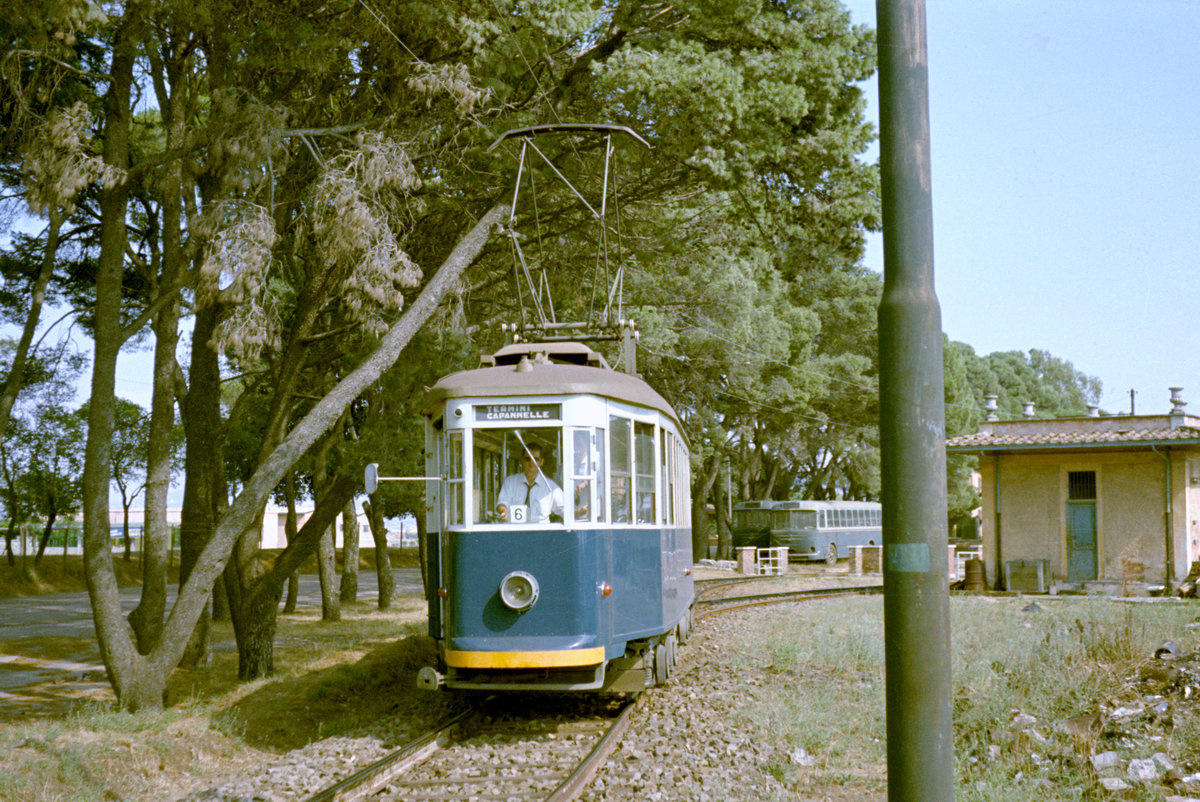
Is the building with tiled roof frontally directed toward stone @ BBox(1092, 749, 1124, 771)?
yes

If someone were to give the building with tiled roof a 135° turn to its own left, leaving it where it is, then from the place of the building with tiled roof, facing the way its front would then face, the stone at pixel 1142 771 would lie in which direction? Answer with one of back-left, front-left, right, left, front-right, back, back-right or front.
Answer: back-right

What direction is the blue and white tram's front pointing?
toward the camera

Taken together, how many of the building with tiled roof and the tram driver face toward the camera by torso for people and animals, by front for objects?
2

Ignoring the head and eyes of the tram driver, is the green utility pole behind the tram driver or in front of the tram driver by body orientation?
in front

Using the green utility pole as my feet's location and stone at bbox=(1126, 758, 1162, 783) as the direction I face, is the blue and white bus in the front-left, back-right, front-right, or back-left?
front-left

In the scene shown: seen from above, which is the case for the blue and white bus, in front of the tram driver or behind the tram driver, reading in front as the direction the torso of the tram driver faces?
behind

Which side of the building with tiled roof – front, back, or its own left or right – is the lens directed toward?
front

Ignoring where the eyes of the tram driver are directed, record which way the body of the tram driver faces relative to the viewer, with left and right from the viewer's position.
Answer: facing the viewer
